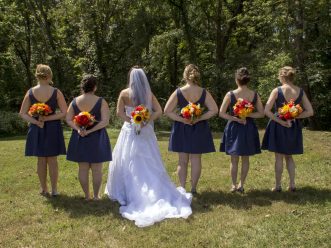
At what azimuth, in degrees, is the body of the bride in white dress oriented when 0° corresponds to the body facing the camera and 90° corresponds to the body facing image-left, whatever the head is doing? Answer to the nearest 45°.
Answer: approximately 180°

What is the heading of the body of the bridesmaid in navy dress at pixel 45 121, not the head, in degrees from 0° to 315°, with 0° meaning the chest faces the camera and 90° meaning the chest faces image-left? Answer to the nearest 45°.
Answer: approximately 180°

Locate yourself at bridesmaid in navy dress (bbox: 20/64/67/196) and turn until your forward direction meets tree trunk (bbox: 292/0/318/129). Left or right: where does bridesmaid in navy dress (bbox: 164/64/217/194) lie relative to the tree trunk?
right

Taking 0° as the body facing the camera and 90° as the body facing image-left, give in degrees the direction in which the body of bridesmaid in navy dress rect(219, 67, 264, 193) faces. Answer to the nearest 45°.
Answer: approximately 180°

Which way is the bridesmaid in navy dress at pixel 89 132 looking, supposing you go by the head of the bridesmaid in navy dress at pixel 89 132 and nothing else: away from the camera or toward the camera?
away from the camera

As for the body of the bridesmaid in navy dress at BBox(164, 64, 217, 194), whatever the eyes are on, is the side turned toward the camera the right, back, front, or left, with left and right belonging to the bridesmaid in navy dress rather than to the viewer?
back

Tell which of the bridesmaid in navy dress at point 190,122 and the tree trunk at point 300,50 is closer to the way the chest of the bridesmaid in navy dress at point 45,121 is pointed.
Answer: the tree trunk

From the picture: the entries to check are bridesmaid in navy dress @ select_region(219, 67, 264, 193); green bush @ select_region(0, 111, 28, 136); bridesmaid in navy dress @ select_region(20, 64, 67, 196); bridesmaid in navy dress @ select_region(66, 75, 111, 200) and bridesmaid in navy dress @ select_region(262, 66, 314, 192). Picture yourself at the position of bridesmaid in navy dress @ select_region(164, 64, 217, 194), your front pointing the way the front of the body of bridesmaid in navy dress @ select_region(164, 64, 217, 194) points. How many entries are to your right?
2

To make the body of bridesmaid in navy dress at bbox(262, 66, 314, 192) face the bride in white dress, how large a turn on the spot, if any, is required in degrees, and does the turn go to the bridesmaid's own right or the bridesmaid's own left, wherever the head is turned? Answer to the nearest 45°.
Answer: approximately 135° to the bridesmaid's own left

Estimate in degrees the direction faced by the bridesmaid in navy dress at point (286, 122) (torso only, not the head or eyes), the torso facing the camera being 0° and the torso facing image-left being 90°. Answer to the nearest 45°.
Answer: approximately 180°
